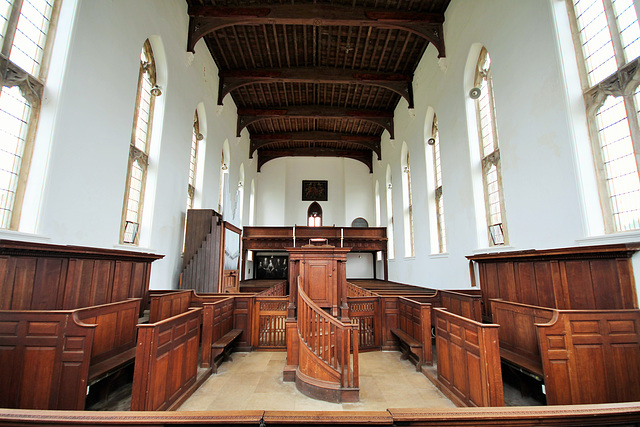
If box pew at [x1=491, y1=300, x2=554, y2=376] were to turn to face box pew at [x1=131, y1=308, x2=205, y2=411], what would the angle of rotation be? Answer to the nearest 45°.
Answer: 0° — it already faces it

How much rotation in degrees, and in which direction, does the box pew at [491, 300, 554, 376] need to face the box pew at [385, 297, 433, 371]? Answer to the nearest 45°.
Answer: approximately 45° to its right

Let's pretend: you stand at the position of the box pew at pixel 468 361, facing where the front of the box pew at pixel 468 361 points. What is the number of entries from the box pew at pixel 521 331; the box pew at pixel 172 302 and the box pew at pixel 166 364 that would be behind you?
1

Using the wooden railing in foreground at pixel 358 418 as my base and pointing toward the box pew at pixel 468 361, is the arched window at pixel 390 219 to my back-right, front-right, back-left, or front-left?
front-left

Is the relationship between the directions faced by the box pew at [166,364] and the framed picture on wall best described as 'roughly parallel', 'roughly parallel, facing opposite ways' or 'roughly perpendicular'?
roughly perpendicular

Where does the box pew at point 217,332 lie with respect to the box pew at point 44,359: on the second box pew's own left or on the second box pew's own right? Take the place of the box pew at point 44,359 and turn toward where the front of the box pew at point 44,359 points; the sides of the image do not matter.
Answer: on the second box pew's own left

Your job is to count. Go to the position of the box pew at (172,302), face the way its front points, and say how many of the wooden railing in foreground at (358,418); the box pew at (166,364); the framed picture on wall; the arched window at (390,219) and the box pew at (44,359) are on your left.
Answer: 2

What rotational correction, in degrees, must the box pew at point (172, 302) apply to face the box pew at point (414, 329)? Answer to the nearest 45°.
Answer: approximately 45° to its left

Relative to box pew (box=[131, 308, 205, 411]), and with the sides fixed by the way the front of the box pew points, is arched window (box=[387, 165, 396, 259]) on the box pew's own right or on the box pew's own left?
on the box pew's own left

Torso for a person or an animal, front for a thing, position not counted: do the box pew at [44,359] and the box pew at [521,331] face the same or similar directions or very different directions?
very different directions

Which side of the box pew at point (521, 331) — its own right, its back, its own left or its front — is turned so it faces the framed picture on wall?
right

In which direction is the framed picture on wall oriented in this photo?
toward the camera

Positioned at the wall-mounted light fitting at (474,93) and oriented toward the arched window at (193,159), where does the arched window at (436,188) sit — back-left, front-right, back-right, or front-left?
front-right

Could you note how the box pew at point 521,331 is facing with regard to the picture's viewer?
facing the viewer and to the left of the viewer

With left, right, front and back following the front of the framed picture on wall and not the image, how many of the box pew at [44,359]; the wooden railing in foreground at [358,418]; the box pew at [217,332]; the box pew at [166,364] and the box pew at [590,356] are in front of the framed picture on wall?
5

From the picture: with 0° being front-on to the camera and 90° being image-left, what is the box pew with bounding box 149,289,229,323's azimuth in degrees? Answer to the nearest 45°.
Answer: approximately 315°
